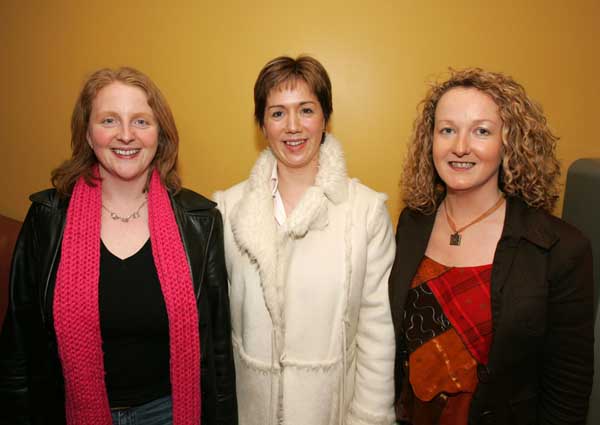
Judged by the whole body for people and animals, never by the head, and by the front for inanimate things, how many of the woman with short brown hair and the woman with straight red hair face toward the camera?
2

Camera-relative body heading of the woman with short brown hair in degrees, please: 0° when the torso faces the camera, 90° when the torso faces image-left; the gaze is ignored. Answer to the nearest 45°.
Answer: approximately 0°

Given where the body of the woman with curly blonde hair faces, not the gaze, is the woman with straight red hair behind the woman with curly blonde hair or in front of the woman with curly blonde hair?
in front

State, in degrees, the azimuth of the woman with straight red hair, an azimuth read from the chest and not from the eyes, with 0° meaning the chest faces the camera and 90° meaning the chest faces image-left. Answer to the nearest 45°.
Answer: approximately 0°
